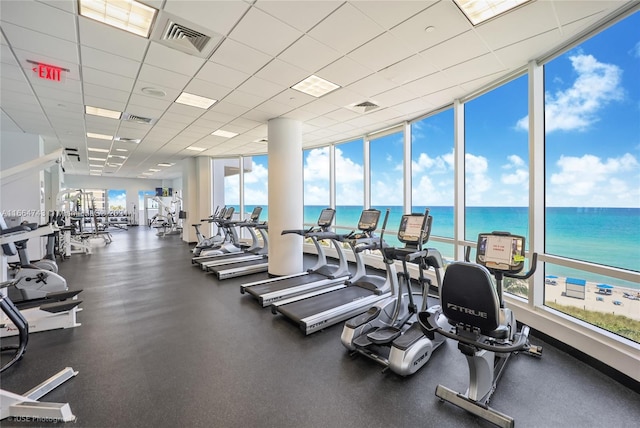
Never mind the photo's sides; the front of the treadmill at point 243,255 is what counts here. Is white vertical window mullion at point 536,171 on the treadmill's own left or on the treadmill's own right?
on the treadmill's own right

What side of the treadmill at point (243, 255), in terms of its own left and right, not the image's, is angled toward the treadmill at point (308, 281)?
right

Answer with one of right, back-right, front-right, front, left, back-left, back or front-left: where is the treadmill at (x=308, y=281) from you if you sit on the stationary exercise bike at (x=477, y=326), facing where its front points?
left

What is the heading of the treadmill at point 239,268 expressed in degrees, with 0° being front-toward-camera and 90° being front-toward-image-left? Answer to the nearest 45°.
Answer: approximately 225°

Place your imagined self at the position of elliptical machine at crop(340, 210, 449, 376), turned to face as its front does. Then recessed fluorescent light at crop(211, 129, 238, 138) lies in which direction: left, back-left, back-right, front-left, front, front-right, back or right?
left

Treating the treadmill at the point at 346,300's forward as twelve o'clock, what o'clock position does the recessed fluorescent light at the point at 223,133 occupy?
The recessed fluorescent light is roughly at 9 o'clock from the treadmill.

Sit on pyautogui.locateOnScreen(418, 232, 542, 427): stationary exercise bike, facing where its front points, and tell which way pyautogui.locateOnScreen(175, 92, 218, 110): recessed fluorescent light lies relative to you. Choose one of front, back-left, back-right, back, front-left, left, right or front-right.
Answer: back-left

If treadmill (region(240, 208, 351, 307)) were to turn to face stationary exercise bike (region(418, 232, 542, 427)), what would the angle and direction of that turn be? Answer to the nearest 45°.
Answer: approximately 135° to its right

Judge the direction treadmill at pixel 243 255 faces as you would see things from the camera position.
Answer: facing away from the viewer and to the right of the viewer

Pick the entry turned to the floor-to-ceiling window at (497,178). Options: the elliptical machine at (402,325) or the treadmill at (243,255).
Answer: the elliptical machine

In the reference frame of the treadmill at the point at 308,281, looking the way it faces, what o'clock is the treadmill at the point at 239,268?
the treadmill at the point at 239,268 is roughly at 9 o'clock from the treadmill at the point at 308,281.

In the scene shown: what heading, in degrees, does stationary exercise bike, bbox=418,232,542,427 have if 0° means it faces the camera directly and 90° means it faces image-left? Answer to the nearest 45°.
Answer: approximately 225°

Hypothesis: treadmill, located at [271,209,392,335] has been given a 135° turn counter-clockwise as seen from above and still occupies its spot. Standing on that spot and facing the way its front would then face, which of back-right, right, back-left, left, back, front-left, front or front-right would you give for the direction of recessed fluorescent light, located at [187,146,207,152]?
front-right

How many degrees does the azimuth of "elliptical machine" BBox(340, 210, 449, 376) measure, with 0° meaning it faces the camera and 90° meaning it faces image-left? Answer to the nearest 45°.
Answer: approximately 225°

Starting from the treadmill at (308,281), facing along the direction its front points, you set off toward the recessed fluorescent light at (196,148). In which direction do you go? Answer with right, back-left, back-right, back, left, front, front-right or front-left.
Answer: left

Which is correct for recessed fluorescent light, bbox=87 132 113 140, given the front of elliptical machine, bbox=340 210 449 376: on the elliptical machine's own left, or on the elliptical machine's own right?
on the elliptical machine's own left

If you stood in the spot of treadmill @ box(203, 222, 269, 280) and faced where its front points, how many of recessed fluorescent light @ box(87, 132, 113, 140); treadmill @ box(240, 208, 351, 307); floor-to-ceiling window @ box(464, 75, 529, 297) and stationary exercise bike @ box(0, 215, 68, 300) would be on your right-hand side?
2
